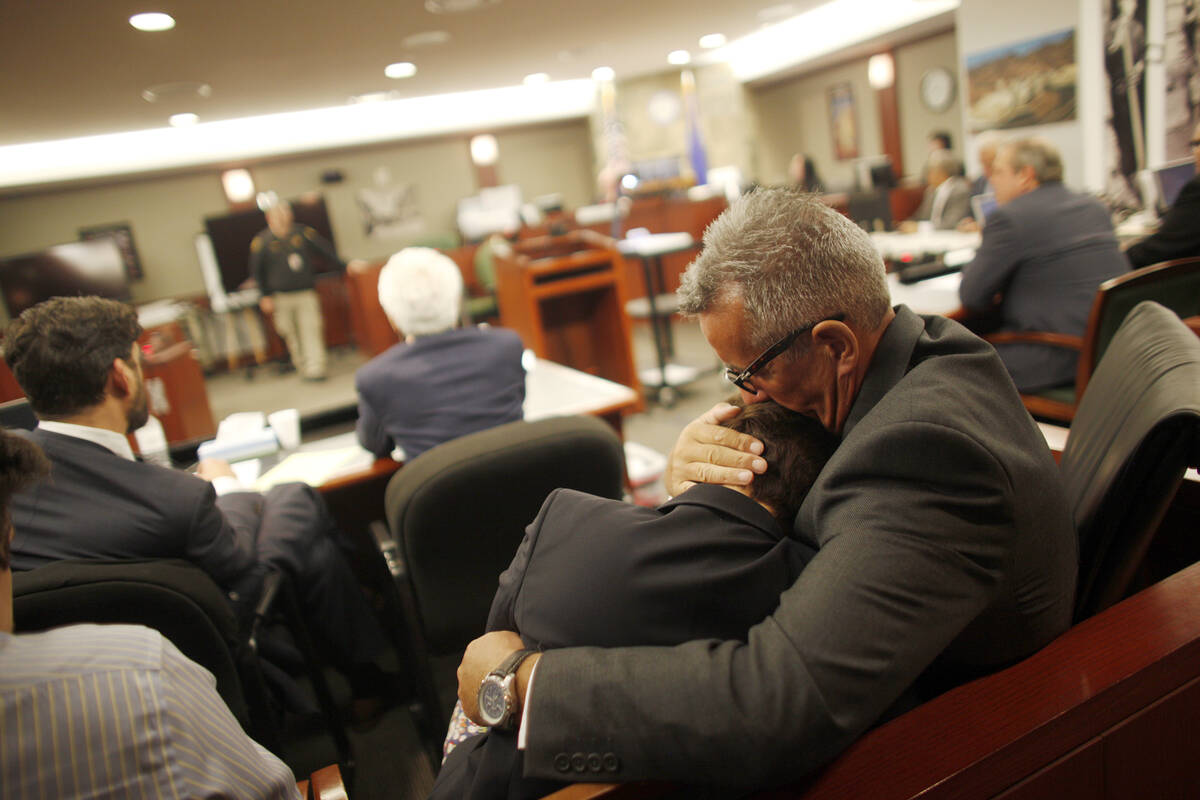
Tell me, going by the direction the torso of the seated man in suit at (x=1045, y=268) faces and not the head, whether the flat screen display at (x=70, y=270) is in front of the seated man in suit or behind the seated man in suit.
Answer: in front

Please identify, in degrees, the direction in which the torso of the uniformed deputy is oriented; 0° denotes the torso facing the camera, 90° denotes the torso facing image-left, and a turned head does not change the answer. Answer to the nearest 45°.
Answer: approximately 0°

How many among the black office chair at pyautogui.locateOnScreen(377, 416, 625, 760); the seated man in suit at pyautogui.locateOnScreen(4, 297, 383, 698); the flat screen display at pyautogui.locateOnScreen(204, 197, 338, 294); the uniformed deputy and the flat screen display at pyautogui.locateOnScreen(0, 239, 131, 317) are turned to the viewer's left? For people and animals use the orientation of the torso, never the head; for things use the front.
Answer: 0

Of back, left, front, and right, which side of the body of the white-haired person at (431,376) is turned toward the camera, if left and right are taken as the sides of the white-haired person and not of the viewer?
back

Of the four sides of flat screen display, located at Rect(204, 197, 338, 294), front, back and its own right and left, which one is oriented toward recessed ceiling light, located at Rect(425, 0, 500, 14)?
front

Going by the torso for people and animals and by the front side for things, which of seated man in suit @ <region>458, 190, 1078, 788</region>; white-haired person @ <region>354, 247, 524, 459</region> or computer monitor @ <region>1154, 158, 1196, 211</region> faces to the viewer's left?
the seated man in suit

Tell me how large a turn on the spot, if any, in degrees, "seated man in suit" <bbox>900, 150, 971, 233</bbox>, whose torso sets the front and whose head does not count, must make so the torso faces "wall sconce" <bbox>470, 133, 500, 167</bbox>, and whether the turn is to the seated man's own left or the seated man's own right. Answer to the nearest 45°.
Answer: approximately 90° to the seated man's own right

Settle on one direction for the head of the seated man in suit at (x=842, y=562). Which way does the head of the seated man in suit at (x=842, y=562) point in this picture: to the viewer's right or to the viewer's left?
to the viewer's left

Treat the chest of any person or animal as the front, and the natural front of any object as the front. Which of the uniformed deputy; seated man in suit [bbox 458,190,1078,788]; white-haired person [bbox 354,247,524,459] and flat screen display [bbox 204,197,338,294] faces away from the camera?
the white-haired person

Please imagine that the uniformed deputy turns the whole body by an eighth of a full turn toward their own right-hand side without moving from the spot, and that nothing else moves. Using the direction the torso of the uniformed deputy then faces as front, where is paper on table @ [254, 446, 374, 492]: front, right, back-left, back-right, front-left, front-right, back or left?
front-left

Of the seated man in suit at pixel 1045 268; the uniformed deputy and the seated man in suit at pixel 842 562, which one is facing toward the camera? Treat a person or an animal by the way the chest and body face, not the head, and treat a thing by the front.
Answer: the uniformed deputy

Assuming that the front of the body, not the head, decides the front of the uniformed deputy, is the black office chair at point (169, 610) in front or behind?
in front

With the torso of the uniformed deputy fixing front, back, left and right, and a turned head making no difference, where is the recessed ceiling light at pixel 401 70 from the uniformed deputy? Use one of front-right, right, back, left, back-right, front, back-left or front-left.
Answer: front-left

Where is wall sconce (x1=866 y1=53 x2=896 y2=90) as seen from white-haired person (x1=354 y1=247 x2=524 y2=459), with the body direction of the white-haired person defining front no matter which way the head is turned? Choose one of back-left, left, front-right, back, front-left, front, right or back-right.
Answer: front-right

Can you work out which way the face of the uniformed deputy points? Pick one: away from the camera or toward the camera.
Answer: toward the camera

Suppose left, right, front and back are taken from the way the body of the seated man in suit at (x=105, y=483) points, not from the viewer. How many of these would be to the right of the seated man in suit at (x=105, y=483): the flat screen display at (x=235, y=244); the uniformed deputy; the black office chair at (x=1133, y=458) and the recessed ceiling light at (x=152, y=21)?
1

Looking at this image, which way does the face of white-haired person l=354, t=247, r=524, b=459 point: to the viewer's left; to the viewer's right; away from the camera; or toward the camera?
away from the camera

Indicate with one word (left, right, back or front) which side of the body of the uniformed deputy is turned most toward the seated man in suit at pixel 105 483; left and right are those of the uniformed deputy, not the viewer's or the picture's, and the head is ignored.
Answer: front
